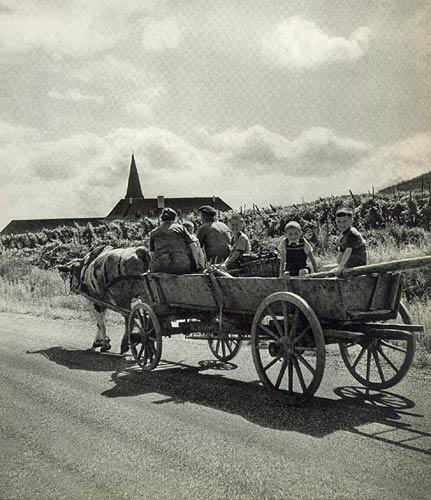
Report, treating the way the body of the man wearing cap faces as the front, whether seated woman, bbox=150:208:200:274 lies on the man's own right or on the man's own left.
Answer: on the man's own left

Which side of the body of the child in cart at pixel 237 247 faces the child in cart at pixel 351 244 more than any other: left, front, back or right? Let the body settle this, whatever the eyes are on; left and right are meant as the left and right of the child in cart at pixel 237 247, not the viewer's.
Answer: left

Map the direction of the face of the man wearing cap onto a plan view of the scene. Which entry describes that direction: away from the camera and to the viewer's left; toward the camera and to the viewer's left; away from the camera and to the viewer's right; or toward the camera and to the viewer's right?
away from the camera and to the viewer's left

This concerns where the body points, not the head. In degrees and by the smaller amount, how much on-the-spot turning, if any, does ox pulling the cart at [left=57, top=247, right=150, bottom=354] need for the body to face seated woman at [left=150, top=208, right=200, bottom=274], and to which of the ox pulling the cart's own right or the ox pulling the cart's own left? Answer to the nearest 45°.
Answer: approximately 135° to the ox pulling the cart's own left

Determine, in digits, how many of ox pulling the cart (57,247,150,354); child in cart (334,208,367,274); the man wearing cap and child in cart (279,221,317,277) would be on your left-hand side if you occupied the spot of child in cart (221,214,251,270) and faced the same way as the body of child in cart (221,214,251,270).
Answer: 2

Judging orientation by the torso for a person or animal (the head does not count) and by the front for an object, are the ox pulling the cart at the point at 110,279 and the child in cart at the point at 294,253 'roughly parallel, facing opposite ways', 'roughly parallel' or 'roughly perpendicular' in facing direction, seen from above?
roughly perpendicular

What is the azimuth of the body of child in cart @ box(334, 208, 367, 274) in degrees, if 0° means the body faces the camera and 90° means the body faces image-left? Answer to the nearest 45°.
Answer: approximately 45°

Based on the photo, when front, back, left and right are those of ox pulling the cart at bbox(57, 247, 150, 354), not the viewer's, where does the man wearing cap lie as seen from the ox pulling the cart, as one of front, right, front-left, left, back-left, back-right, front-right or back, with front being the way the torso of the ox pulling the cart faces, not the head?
back

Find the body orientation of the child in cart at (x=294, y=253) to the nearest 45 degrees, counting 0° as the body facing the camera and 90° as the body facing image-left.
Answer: approximately 0°

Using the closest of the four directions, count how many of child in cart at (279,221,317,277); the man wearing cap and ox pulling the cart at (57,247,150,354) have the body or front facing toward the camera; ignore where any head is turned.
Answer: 1

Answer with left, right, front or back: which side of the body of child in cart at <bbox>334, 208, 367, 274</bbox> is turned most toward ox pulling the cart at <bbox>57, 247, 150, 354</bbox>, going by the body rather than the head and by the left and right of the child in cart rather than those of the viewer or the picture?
right

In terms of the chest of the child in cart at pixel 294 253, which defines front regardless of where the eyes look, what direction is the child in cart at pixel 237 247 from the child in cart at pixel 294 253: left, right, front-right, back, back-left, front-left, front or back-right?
back-right

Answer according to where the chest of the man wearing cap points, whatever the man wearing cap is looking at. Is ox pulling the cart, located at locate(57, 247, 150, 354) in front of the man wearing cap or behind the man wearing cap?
in front

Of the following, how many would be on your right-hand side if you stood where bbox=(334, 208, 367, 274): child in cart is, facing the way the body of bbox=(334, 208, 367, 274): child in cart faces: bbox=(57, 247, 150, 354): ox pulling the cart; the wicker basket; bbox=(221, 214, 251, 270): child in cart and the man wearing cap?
4
